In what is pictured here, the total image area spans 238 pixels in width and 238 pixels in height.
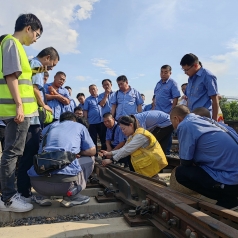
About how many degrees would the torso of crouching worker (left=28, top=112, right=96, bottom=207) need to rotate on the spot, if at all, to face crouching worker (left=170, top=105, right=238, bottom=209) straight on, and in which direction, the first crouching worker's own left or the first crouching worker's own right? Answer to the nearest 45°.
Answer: approximately 45° to the first crouching worker's own right

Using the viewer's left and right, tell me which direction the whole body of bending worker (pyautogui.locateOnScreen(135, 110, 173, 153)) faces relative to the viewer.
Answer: facing to the left of the viewer

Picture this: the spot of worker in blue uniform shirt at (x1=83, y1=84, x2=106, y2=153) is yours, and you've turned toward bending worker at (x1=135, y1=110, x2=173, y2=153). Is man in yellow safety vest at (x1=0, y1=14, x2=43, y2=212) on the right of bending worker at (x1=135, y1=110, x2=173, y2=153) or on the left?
right

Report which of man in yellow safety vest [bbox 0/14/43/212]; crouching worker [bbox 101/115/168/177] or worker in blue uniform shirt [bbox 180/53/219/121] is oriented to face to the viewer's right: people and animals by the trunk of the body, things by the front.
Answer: the man in yellow safety vest

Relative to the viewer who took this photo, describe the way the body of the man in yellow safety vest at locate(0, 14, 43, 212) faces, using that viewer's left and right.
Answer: facing to the right of the viewer

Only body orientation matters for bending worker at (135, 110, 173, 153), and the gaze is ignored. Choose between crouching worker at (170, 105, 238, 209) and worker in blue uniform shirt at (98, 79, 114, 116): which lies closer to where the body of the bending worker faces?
the worker in blue uniform shirt

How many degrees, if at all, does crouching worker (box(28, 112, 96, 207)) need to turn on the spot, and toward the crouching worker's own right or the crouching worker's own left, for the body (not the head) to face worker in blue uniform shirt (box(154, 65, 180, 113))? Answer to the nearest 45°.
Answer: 0° — they already face them

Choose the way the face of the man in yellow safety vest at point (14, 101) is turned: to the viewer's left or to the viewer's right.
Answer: to the viewer's right

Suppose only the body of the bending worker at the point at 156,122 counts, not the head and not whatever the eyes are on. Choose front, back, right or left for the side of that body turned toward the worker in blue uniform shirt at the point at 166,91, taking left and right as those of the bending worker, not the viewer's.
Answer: right

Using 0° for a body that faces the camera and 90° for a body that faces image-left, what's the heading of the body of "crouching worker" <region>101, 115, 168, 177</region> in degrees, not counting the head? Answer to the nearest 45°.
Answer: approximately 90°

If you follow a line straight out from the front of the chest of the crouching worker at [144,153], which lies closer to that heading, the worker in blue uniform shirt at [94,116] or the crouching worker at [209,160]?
the worker in blue uniform shirt

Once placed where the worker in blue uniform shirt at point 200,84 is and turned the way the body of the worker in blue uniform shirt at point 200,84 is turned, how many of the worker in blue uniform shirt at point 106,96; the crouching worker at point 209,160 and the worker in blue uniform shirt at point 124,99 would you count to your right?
2
